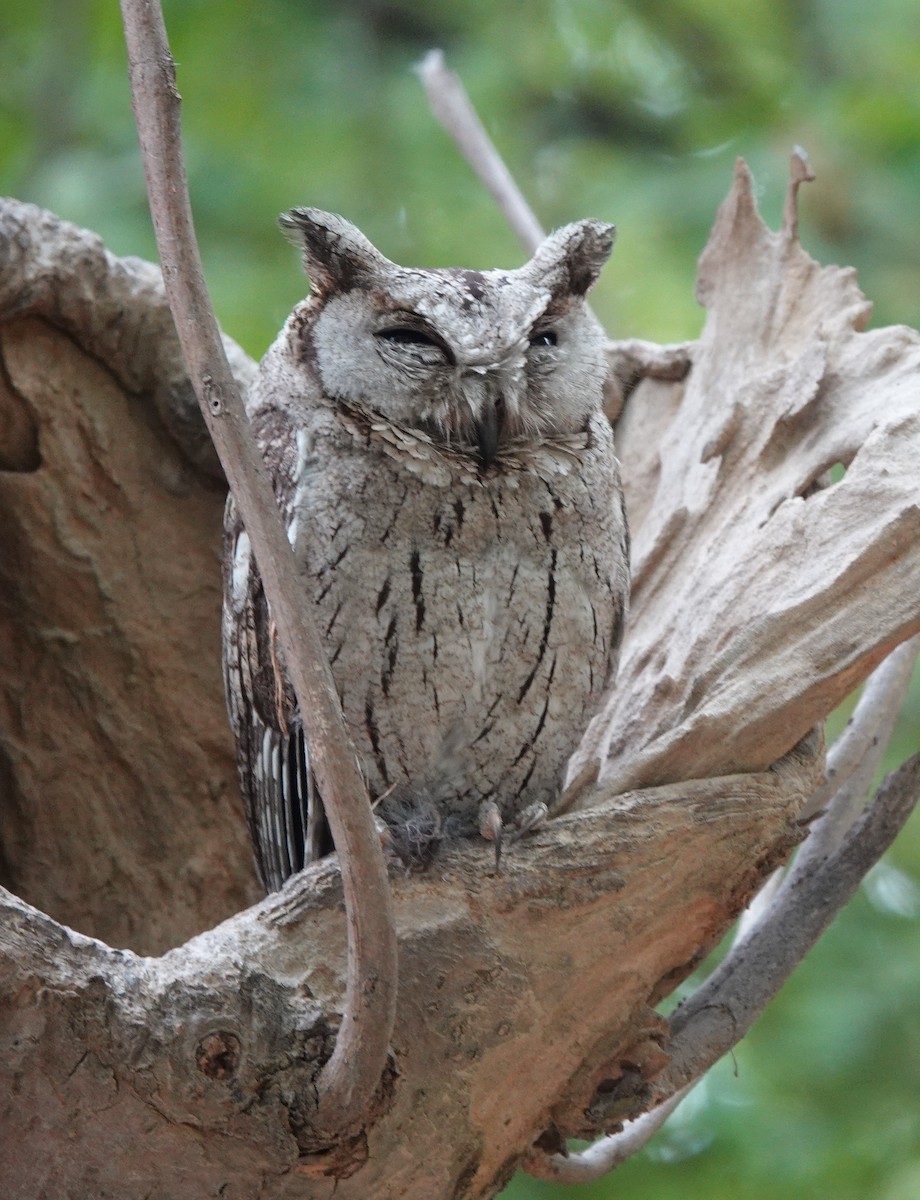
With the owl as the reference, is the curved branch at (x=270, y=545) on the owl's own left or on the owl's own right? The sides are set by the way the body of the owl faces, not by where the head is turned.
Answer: on the owl's own right

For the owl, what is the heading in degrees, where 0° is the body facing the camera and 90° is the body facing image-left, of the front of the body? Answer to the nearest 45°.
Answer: approximately 315°
